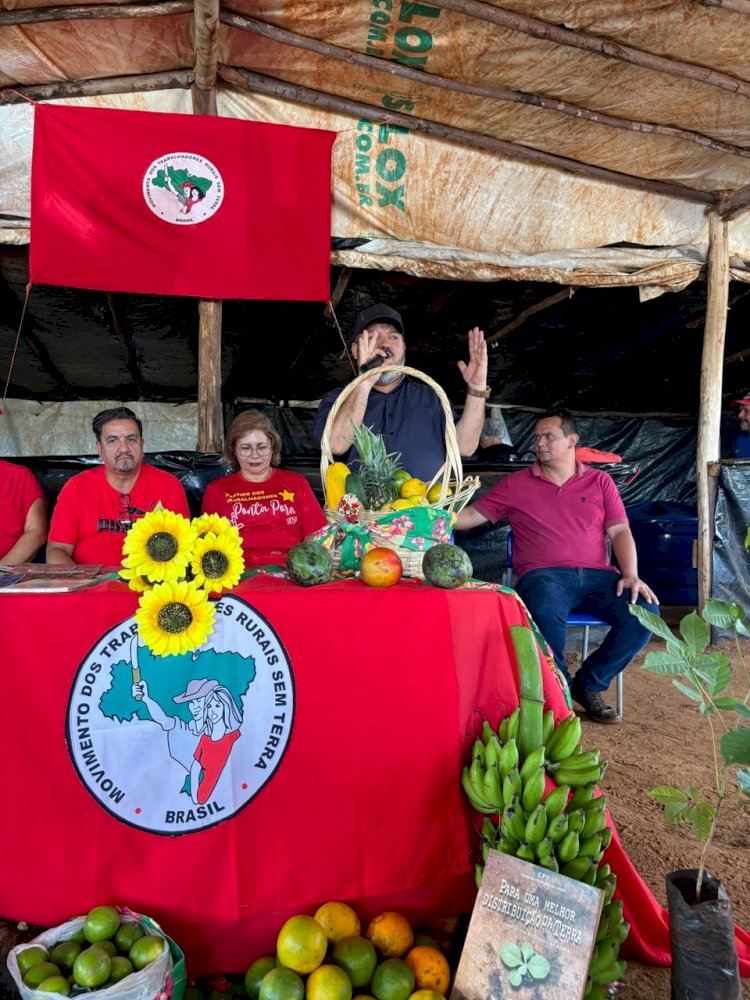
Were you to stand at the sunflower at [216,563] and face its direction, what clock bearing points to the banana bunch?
The banana bunch is roughly at 10 o'clock from the sunflower.

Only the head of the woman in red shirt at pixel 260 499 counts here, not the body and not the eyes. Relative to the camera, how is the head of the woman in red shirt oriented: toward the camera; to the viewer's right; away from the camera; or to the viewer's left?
toward the camera

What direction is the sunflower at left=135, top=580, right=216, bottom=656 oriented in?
toward the camera

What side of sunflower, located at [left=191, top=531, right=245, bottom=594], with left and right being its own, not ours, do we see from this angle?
front

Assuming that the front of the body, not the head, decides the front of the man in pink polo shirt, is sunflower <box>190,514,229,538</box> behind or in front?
in front

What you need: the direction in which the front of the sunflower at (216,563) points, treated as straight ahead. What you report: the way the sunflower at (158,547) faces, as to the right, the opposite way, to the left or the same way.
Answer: the same way

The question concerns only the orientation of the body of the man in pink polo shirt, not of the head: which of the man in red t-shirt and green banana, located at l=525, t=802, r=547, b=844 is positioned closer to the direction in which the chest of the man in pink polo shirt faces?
the green banana

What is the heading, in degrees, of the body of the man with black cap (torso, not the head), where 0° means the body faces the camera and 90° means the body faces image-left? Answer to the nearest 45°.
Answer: approximately 0°

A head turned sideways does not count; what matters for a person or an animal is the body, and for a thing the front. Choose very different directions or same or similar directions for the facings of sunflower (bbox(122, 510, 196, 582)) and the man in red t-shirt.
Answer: same or similar directions

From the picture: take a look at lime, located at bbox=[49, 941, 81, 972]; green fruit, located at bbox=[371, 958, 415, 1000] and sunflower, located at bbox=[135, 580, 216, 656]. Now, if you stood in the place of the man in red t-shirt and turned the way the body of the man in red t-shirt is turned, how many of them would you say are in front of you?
3

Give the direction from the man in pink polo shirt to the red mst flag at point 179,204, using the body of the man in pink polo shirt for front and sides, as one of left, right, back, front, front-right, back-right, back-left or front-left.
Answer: right

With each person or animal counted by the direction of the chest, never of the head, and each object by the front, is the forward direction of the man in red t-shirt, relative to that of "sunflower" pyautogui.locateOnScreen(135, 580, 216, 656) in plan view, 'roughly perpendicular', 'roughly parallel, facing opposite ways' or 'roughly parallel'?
roughly parallel

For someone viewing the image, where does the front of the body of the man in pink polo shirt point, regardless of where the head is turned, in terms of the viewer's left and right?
facing the viewer

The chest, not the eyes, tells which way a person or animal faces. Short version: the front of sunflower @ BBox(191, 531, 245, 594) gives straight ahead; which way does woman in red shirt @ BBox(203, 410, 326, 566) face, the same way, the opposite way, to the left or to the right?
the same way

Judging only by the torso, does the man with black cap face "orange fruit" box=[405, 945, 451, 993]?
yes
